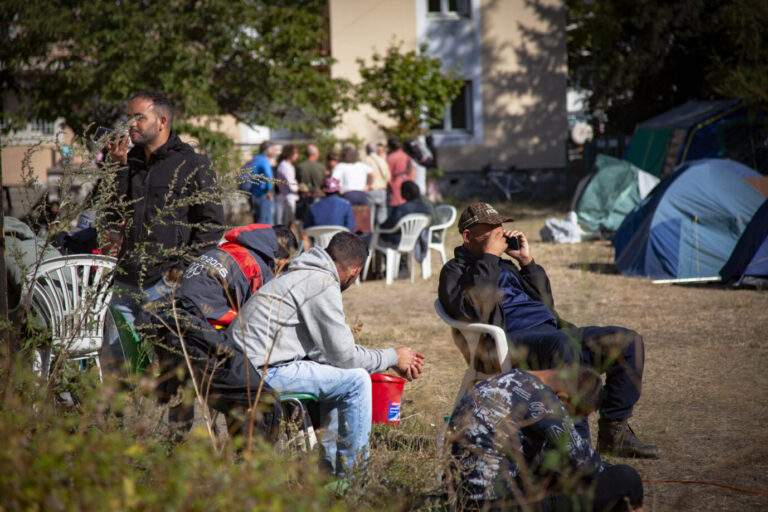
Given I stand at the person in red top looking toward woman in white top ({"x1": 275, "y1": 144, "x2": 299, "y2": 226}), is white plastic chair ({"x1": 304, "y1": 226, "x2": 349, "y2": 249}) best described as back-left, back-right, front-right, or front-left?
front-left

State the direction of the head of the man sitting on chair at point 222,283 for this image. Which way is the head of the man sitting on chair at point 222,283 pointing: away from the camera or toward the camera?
away from the camera

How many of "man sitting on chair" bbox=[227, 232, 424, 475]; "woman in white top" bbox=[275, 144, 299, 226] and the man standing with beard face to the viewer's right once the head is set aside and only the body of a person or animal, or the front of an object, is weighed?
2

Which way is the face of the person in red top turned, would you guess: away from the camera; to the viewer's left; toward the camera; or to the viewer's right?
away from the camera

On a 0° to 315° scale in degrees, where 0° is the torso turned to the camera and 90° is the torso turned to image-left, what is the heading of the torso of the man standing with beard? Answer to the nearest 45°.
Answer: approximately 45°

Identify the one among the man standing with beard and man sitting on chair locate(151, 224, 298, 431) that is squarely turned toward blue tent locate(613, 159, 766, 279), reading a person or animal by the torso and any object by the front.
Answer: the man sitting on chair

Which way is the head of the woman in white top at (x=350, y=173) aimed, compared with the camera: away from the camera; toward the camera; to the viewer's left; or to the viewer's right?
away from the camera

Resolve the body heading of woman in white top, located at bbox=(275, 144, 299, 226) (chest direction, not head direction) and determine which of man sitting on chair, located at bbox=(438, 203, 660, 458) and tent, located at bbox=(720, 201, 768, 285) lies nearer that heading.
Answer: the tent

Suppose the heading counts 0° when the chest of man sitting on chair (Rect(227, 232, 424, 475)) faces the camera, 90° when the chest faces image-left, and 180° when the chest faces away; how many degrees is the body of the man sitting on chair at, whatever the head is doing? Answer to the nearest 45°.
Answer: approximately 270°
